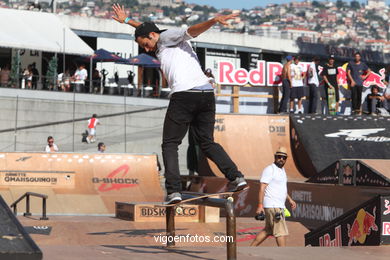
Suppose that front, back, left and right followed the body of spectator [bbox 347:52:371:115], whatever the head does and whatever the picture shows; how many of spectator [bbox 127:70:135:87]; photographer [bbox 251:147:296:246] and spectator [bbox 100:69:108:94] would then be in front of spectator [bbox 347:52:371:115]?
1

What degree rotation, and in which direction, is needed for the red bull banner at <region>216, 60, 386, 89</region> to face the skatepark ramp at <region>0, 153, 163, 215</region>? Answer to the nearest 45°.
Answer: approximately 45° to its right

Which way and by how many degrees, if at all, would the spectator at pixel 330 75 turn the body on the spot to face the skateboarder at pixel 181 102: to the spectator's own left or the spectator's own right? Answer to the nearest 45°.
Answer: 0° — they already face them

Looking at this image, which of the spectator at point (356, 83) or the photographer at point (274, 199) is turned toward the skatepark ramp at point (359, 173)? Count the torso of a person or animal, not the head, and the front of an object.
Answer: the spectator at point (356, 83)

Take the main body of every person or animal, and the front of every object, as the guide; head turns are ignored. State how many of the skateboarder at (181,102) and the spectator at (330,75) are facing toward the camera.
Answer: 1

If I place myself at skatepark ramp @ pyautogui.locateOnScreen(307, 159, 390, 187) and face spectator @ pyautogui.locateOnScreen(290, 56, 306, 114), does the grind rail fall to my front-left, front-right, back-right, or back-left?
back-left

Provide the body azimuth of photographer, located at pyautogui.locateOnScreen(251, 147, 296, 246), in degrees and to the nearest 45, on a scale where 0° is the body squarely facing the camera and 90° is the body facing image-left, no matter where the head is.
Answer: approximately 315°
